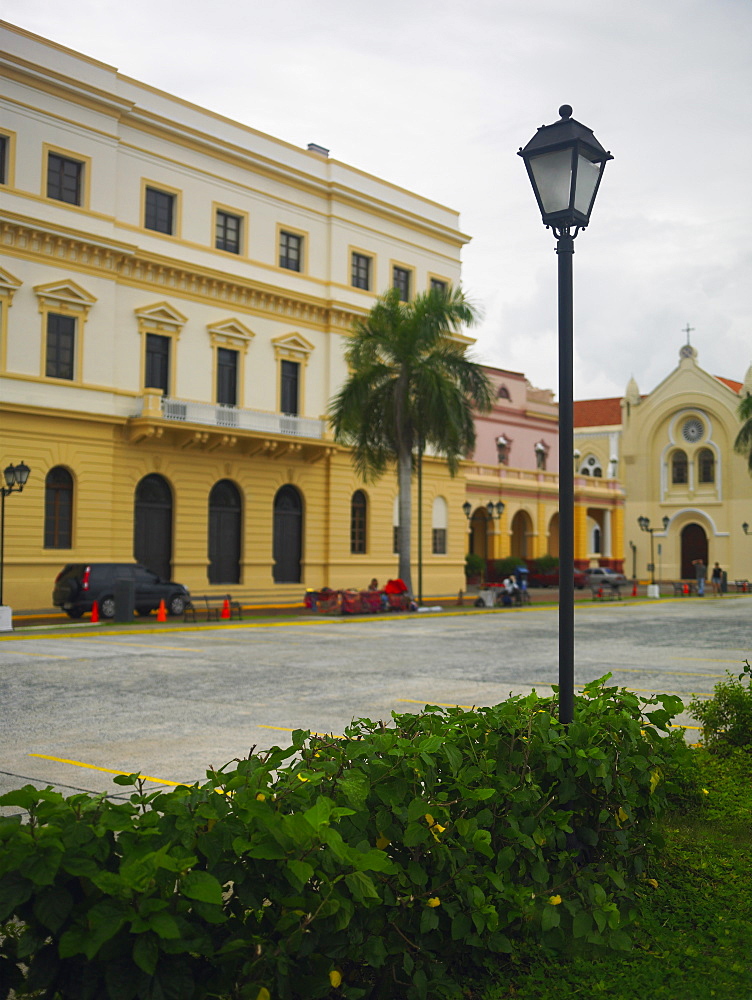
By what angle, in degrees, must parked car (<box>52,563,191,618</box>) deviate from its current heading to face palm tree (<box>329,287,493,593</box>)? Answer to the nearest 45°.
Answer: approximately 45° to its right

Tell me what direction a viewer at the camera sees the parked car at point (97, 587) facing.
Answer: facing away from the viewer and to the right of the viewer

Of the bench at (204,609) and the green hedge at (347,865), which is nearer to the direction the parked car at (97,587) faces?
the bench

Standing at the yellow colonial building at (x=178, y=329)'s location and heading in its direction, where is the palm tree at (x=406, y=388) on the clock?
The palm tree is roughly at 11 o'clock from the yellow colonial building.

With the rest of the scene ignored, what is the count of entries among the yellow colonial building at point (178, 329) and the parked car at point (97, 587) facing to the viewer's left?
0

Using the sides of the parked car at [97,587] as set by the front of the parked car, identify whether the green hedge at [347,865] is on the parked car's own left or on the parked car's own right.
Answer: on the parked car's own right

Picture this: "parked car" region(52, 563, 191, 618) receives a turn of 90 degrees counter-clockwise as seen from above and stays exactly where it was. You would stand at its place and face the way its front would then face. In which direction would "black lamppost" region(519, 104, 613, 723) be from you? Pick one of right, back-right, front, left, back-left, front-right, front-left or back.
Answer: back-left

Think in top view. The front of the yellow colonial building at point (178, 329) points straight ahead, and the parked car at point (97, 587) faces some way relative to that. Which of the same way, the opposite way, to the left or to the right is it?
to the left

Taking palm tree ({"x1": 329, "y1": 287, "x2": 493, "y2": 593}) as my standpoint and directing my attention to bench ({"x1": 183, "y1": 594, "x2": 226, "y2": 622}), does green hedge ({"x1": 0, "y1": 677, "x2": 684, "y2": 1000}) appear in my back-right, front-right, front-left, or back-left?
front-left

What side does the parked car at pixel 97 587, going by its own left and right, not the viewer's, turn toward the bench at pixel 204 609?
front

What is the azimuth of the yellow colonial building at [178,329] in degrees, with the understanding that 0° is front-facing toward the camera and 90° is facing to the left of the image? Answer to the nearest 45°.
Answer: approximately 315°
